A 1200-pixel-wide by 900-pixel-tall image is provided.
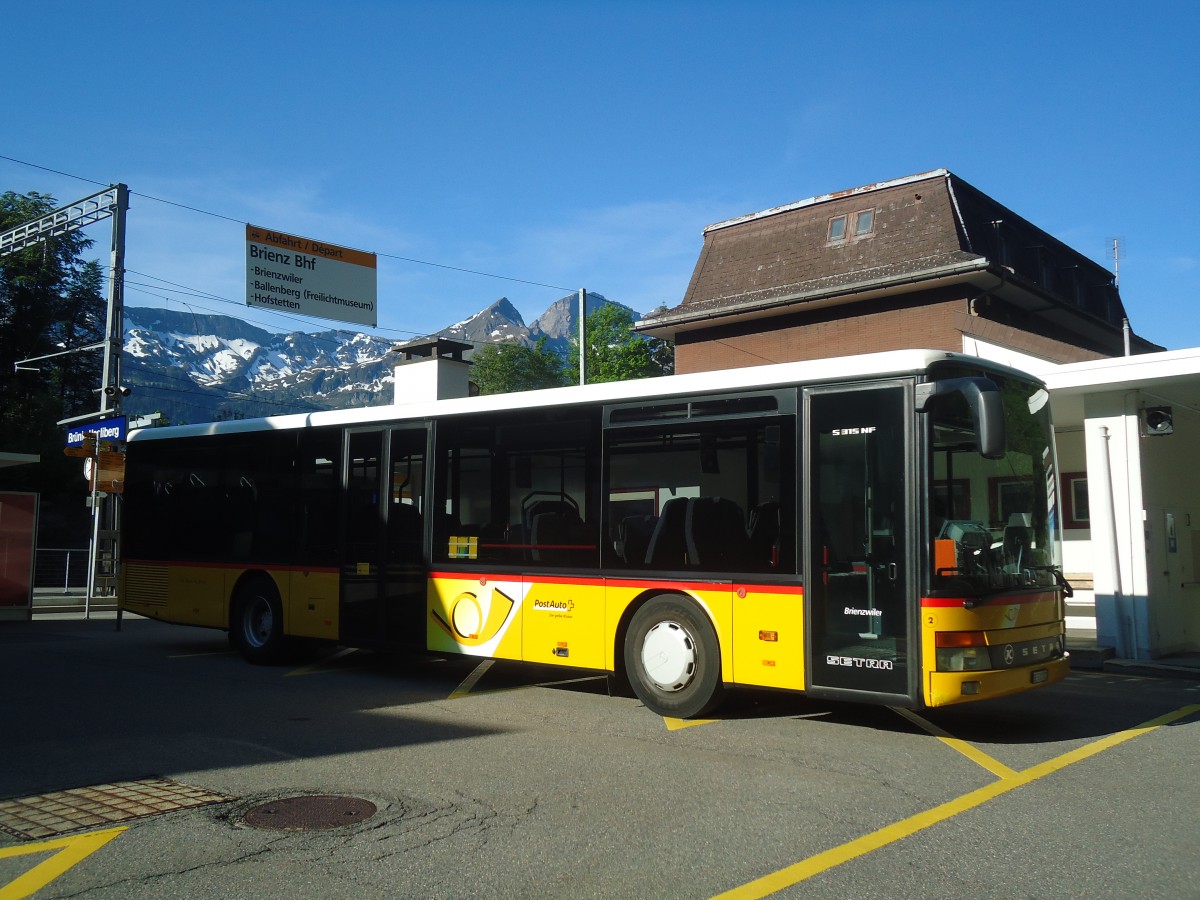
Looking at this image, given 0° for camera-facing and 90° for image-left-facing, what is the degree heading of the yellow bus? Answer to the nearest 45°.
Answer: approximately 315°

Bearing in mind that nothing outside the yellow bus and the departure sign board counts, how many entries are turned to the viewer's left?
0

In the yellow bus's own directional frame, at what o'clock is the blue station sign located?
The blue station sign is roughly at 6 o'clock from the yellow bus.

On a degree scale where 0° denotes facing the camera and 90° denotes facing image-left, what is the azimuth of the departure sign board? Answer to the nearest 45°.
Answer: approximately 315°

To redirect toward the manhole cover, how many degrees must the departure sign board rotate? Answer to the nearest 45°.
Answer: approximately 45° to its right

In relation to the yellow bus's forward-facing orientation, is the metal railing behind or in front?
behind

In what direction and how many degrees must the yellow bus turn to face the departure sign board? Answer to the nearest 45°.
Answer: approximately 180°

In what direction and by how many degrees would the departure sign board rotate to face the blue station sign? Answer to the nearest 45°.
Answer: approximately 135° to its right

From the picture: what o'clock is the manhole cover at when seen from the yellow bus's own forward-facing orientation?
The manhole cover is roughly at 3 o'clock from the yellow bus.

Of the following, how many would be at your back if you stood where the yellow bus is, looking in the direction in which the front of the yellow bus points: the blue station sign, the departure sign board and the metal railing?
3
